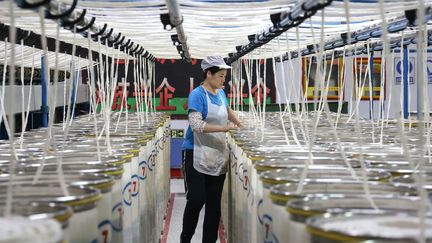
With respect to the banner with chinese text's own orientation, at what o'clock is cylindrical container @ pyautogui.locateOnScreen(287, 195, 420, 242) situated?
The cylindrical container is roughly at 12 o'clock from the banner with chinese text.

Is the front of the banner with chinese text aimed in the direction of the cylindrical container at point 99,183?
yes

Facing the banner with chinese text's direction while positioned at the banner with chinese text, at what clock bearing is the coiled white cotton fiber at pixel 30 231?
The coiled white cotton fiber is roughly at 12 o'clock from the banner with chinese text.

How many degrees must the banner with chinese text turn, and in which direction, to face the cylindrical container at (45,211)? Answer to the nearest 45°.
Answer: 0° — it already faces it

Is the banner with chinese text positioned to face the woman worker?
yes

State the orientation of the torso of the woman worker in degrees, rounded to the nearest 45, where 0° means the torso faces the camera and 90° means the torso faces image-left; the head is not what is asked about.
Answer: approximately 315°

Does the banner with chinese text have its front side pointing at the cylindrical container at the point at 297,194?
yes

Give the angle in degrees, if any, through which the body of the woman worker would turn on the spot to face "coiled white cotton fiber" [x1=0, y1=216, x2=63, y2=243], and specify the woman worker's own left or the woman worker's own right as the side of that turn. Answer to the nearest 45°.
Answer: approximately 45° to the woman worker's own right

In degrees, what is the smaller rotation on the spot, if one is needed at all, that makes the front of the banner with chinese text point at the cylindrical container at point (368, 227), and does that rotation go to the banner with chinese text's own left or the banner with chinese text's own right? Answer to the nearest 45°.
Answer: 0° — it already faces it

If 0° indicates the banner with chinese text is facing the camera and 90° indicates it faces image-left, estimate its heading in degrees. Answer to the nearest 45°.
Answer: approximately 0°
